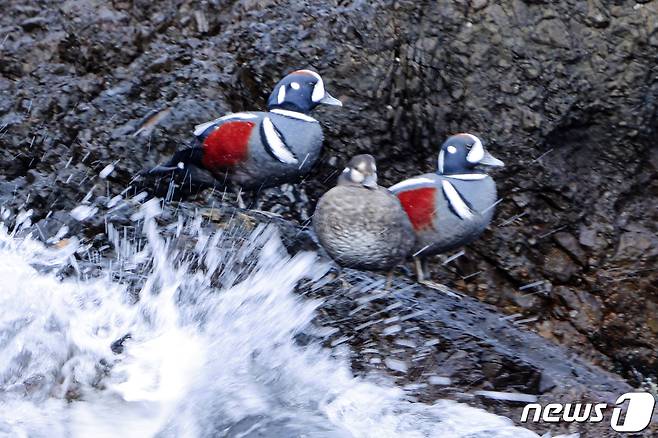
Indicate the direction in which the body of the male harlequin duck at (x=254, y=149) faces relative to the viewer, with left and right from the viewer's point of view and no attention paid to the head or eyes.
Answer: facing to the right of the viewer

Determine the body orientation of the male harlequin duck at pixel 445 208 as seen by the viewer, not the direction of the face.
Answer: to the viewer's right

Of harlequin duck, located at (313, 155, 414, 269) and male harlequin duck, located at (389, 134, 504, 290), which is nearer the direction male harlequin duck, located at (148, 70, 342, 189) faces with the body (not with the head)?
the male harlequin duck

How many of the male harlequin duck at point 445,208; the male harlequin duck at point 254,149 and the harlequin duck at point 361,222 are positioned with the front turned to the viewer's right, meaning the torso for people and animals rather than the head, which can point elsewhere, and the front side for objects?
2

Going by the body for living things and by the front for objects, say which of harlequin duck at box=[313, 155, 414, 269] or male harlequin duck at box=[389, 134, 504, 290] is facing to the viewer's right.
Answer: the male harlequin duck

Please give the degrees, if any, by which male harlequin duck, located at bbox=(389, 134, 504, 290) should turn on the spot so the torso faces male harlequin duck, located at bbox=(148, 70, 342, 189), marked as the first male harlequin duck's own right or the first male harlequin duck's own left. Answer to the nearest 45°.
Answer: approximately 180°

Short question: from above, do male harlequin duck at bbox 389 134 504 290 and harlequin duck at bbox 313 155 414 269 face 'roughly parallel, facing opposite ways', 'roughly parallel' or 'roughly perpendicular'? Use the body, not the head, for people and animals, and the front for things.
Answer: roughly perpendicular
